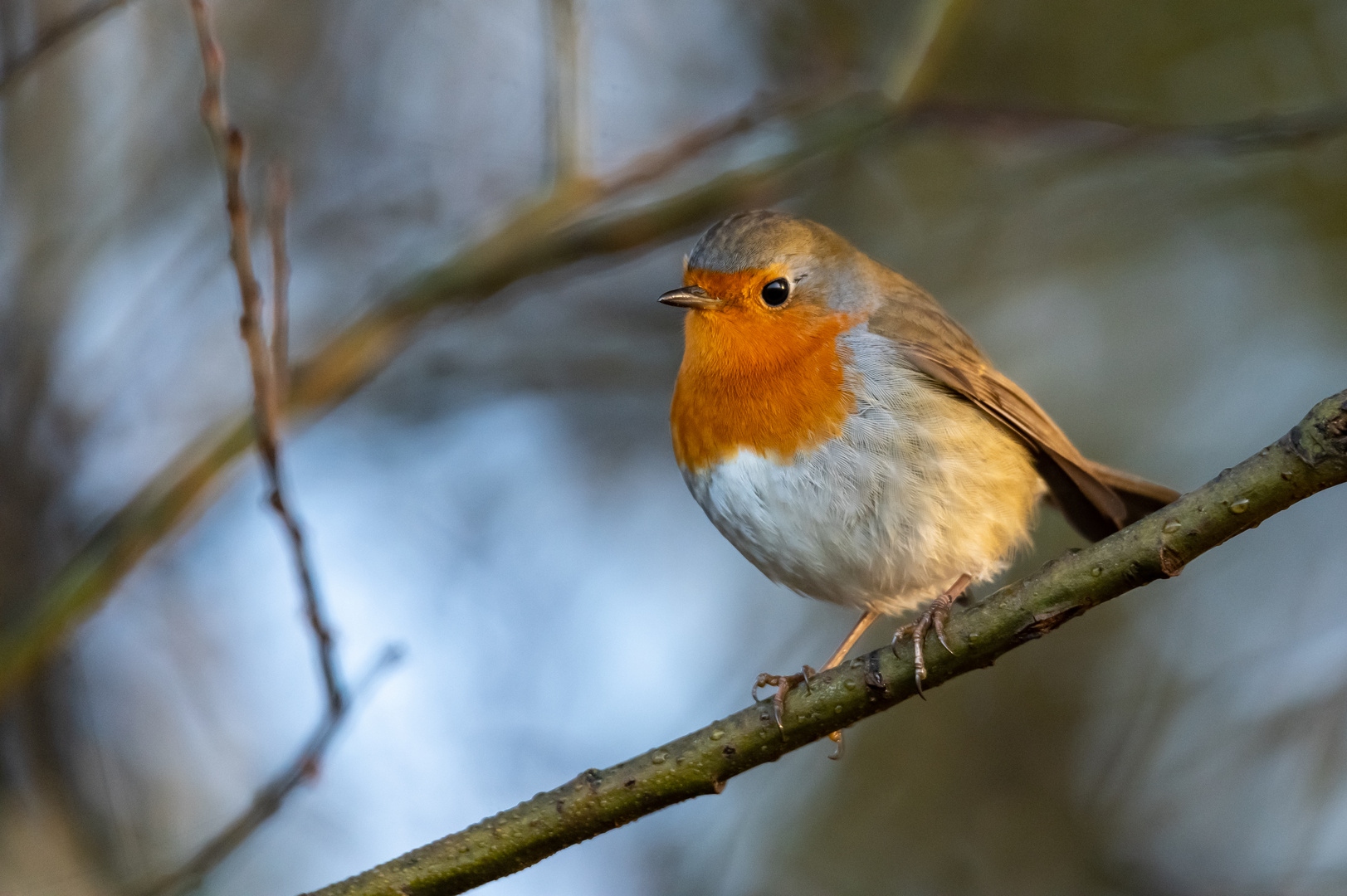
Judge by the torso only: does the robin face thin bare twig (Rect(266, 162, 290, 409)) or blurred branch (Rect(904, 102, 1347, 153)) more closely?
the thin bare twig

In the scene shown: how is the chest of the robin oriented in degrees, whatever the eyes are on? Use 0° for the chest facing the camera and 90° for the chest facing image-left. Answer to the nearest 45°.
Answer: approximately 45°

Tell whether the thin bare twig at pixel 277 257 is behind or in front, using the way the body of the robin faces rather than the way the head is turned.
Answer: in front
